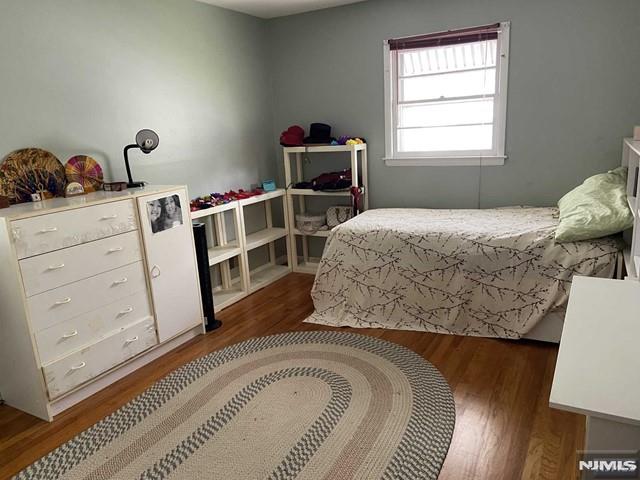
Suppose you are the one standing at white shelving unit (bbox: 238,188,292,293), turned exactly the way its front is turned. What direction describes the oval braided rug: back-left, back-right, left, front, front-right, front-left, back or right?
front-right

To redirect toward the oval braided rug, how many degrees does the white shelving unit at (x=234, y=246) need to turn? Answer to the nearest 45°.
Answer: approximately 45° to its right

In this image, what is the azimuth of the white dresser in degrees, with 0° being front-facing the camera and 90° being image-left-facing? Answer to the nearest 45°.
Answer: approximately 315°

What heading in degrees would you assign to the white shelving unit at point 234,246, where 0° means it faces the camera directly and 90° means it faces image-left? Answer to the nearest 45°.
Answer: approximately 315°

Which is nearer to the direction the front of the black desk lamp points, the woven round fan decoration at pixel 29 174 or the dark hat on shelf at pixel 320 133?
the dark hat on shelf

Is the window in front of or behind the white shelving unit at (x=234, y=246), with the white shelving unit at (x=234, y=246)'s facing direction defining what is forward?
in front

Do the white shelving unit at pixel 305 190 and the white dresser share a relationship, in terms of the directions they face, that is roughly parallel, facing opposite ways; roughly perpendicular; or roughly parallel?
roughly perpendicular
